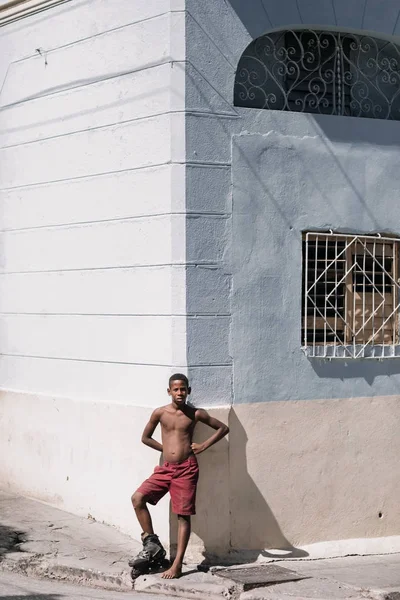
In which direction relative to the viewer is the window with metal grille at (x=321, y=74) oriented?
toward the camera

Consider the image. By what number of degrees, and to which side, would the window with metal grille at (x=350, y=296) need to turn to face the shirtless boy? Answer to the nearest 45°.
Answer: approximately 45° to its right

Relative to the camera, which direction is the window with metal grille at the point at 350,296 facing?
toward the camera

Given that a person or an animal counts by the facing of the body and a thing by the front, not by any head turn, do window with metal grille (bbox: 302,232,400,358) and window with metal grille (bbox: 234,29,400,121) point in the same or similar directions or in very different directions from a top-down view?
same or similar directions

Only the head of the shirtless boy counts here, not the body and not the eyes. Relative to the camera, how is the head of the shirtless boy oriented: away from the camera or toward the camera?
toward the camera

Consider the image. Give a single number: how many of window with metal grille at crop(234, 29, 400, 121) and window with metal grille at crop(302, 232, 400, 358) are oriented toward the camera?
2
